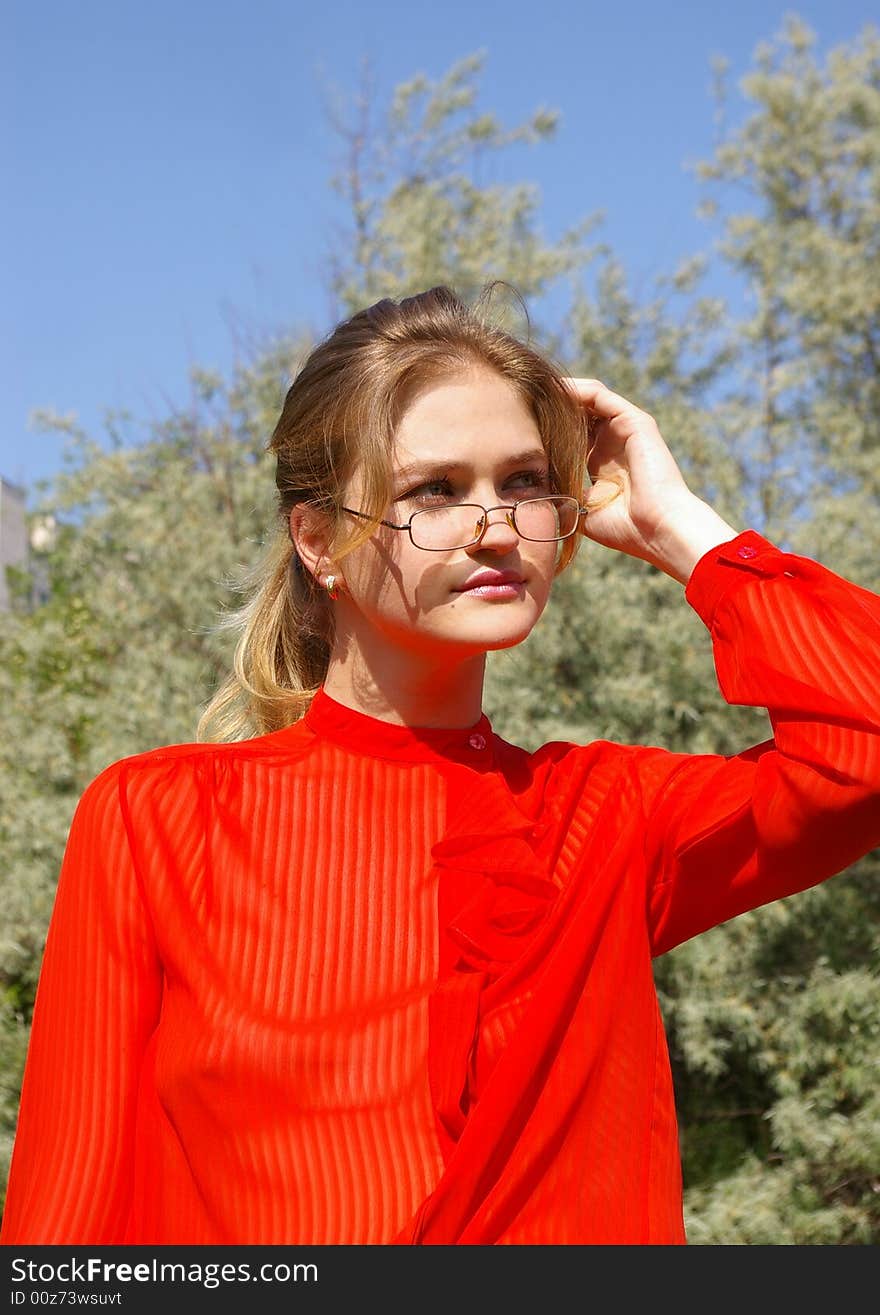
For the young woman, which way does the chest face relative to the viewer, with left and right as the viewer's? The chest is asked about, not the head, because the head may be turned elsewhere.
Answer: facing the viewer and to the right of the viewer

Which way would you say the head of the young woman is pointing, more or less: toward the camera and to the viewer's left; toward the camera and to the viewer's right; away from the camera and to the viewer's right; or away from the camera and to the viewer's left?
toward the camera and to the viewer's right

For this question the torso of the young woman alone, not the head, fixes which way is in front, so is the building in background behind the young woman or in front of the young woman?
behind
